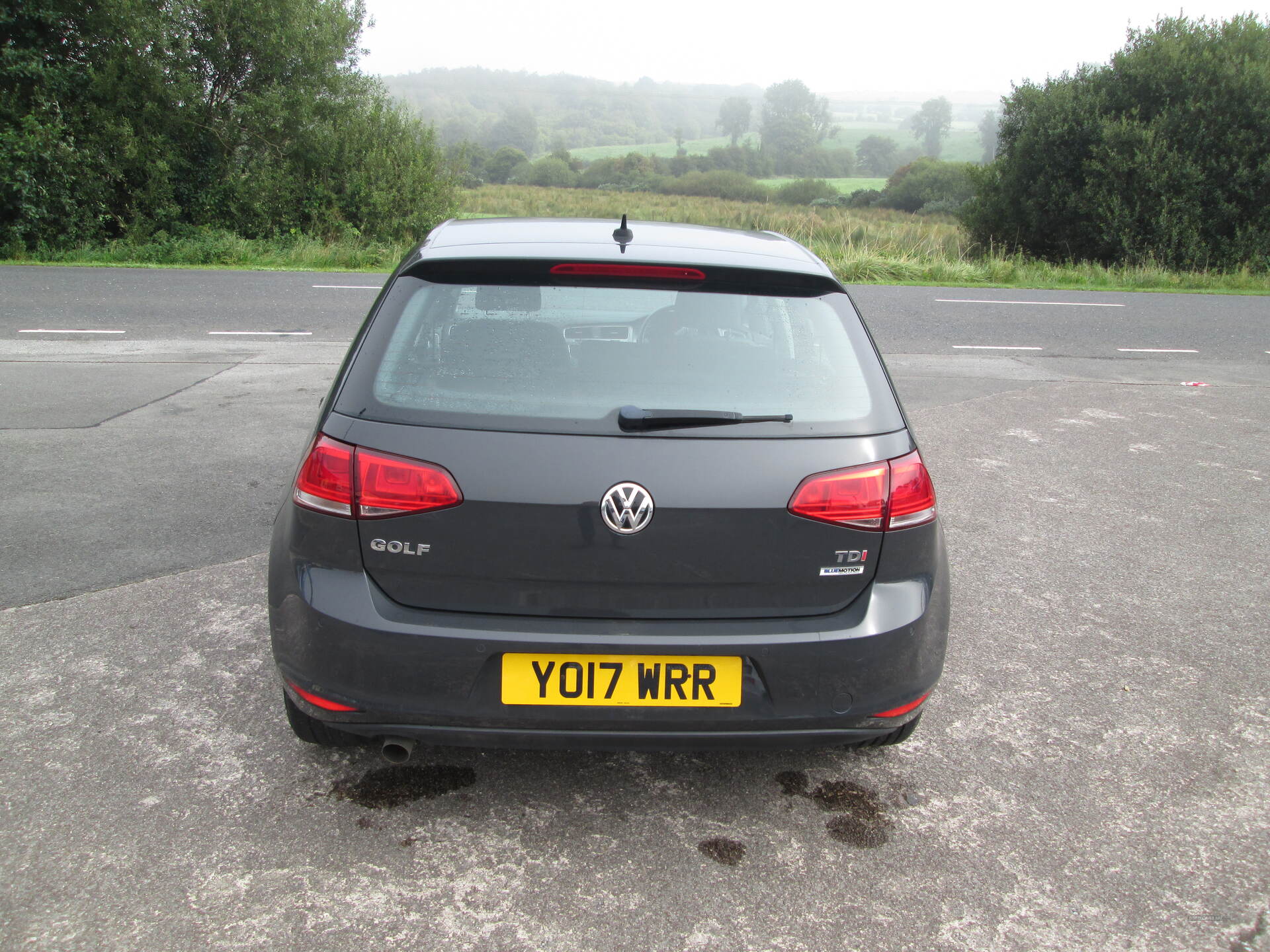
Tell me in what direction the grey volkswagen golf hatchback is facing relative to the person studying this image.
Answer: facing away from the viewer

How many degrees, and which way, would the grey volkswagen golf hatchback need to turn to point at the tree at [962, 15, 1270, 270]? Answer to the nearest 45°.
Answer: approximately 45° to its right
